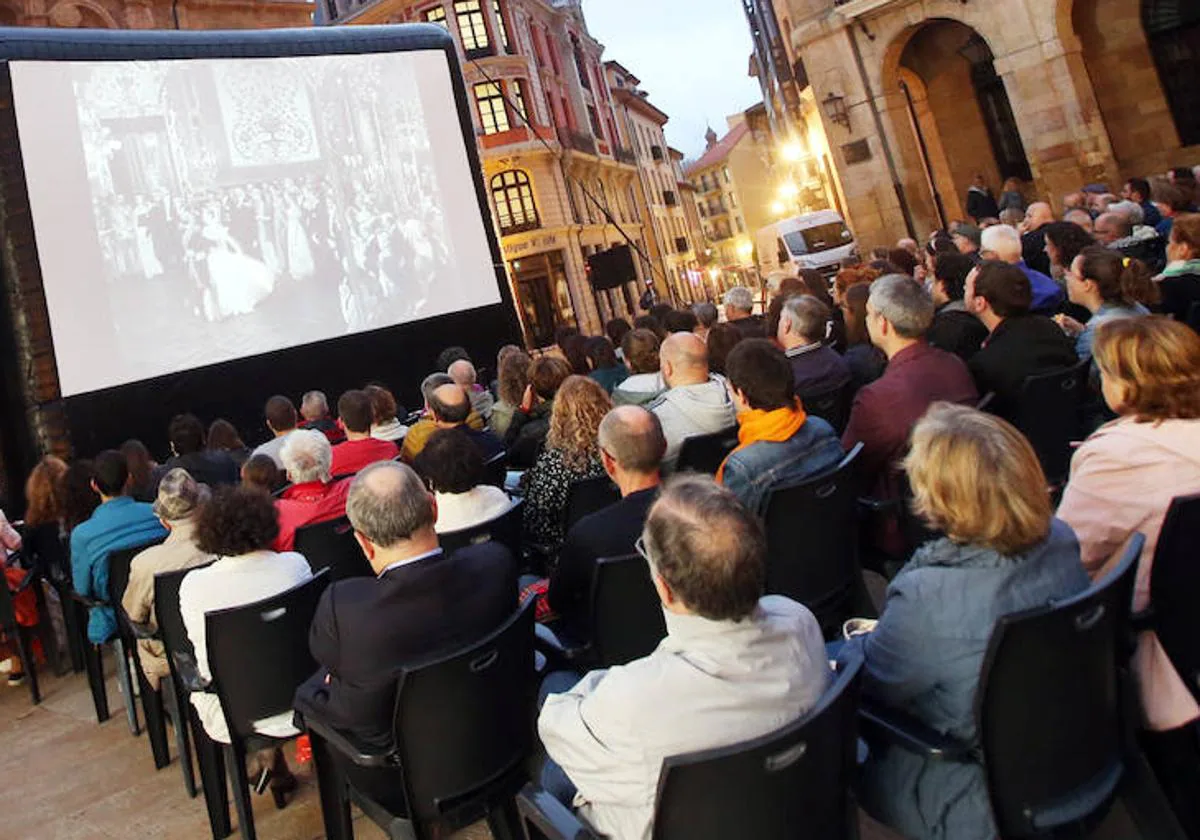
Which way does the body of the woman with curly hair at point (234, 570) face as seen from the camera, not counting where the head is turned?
away from the camera

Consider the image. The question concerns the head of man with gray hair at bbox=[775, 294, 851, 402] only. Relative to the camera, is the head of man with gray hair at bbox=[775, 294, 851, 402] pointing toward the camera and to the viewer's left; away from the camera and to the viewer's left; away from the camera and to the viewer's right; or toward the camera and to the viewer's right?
away from the camera and to the viewer's left

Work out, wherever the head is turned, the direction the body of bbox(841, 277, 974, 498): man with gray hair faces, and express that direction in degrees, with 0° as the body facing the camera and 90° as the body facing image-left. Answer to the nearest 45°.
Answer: approximately 135°

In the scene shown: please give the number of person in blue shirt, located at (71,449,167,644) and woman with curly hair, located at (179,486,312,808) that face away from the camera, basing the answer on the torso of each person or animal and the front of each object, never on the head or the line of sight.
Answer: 2

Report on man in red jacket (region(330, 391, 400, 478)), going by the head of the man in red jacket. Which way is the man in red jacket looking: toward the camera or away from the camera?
away from the camera

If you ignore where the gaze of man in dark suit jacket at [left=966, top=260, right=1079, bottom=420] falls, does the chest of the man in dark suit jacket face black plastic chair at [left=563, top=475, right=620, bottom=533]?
no

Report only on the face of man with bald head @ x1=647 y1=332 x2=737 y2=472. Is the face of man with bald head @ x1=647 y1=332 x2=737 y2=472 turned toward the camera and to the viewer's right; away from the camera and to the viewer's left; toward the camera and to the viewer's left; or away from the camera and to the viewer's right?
away from the camera and to the viewer's left

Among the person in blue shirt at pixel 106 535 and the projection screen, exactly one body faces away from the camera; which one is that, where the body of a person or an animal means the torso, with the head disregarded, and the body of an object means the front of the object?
the person in blue shirt

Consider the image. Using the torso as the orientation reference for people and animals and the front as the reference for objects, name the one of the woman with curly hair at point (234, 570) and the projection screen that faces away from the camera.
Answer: the woman with curly hair

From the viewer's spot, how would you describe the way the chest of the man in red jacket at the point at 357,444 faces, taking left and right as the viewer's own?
facing away from the viewer and to the left of the viewer

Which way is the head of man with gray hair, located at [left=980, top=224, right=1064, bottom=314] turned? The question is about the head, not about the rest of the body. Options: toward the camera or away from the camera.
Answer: away from the camera

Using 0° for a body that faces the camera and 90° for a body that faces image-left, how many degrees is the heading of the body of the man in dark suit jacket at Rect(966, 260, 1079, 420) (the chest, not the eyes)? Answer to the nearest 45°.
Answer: approximately 135°

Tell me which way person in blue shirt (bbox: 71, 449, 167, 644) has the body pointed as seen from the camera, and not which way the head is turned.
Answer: away from the camera

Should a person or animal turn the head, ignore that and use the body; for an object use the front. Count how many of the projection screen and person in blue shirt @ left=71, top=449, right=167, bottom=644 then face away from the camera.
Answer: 1

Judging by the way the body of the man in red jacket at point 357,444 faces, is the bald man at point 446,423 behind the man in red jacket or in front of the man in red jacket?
behind

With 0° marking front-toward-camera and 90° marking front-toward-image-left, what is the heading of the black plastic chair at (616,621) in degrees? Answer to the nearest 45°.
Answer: approximately 135°

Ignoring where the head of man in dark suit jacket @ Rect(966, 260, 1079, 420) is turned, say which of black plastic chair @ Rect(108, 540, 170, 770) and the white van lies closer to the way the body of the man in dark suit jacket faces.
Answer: the white van

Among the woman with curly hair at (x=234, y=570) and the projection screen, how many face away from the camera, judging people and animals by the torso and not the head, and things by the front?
1
